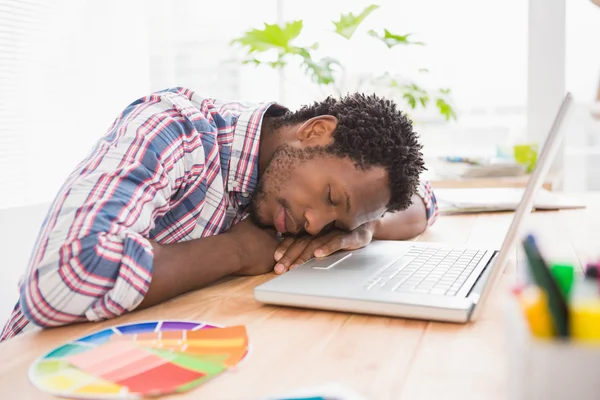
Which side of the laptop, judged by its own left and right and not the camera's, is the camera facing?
left

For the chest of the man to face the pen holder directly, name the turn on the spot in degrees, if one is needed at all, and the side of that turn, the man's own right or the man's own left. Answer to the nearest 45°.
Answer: approximately 45° to the man's own right

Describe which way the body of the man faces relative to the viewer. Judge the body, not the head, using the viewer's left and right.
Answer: facing the viewer and to the right of the viewer

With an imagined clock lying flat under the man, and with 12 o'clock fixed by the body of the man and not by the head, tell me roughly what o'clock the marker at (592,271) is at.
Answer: The marker is roughly at 1 o'clock from the man.
